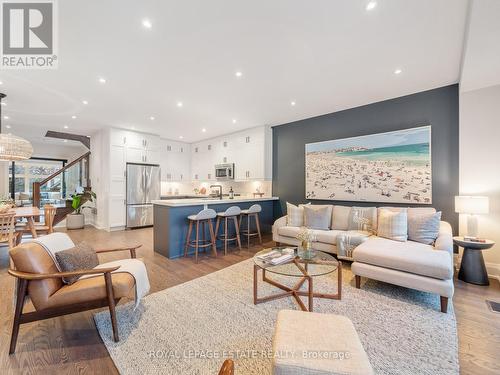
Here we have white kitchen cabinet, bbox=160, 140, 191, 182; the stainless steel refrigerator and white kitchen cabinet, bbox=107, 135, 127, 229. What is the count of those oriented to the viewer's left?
0

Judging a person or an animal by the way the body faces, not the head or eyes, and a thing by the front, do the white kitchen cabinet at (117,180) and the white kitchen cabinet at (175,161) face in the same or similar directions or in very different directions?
same or similar directions

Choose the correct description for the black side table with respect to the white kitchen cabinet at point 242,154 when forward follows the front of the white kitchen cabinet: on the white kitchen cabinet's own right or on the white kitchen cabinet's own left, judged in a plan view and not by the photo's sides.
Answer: on the white kitchen cabinet's own left

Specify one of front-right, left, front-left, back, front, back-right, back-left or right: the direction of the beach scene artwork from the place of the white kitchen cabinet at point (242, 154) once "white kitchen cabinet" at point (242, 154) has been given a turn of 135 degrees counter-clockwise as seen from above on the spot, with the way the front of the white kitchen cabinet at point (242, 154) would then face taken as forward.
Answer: front-right

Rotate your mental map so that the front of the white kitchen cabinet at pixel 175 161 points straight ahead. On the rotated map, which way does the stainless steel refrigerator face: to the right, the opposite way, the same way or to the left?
the same way

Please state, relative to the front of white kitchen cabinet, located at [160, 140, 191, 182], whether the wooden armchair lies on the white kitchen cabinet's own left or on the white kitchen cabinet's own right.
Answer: on the white kitchen cabinet's own right

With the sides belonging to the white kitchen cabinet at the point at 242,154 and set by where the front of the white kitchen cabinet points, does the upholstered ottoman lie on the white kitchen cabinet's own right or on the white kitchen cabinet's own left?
on the white kitchen cabinet's own left

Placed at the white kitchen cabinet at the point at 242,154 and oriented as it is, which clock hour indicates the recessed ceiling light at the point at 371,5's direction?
The recessed ceiling light is roughly at 10 o'clock from the white kitchen cabinet.

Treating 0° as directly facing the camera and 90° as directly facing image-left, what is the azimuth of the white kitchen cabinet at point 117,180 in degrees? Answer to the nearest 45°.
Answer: approximately 315°

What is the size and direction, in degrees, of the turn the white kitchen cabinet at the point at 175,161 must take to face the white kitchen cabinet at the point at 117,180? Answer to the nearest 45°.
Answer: approximately 90° to its right

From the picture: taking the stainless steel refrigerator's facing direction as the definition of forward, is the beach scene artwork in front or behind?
in front

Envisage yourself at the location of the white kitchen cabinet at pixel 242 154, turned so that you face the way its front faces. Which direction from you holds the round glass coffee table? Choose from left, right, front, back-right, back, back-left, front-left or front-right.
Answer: front-left

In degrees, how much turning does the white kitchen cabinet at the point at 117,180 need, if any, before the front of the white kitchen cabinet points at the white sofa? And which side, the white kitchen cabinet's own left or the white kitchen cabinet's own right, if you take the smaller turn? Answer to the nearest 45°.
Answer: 0° — it already faces it

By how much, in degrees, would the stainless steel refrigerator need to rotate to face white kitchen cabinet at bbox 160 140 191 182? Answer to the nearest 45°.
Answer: approximately 90° to its left

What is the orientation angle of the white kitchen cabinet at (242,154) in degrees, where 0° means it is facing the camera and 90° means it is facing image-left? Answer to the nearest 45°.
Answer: approximately 45°

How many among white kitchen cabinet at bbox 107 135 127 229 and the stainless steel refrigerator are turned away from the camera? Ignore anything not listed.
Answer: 0
